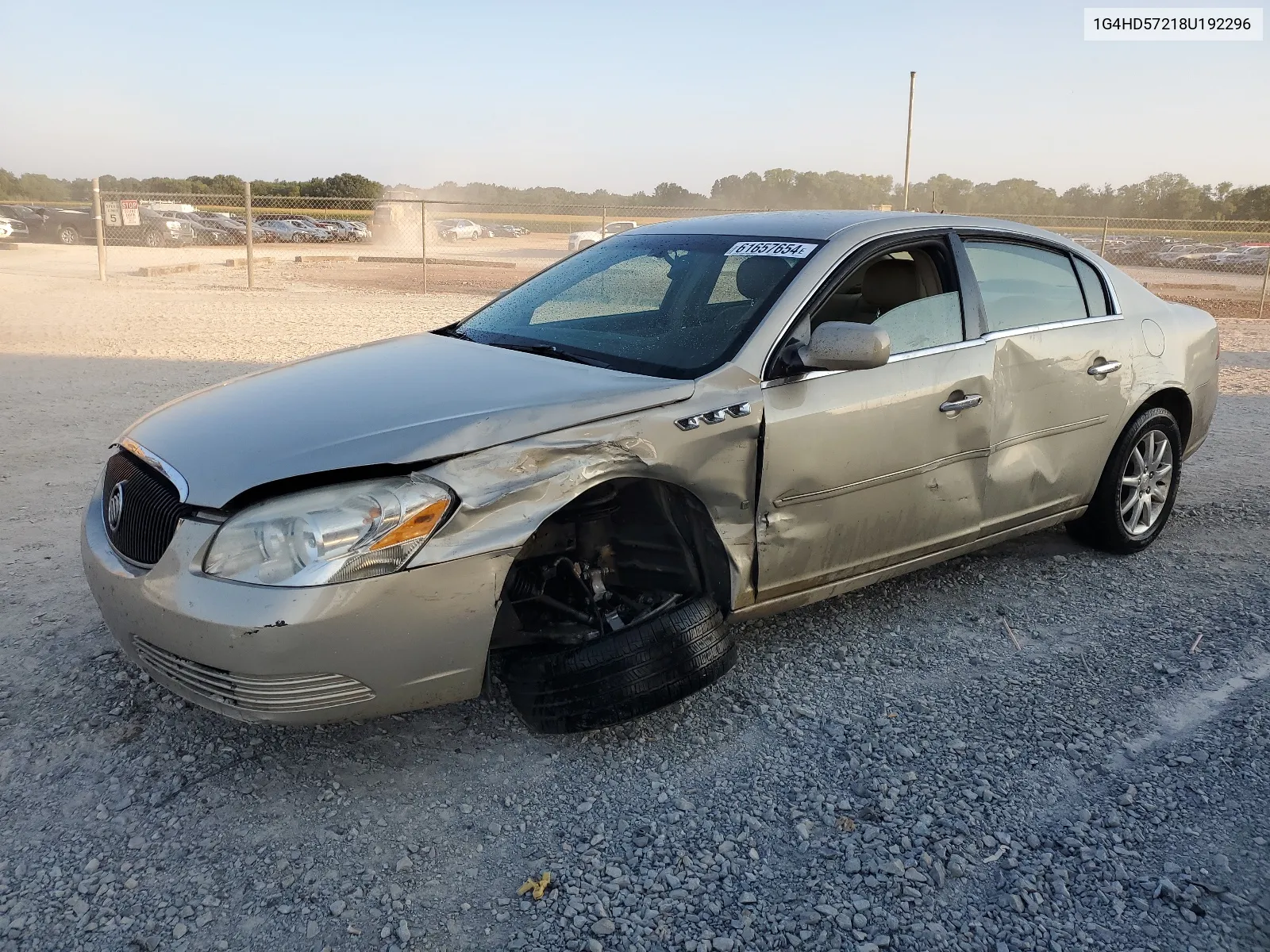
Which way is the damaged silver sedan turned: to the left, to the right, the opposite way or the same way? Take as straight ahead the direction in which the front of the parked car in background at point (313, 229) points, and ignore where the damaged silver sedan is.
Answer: to the right

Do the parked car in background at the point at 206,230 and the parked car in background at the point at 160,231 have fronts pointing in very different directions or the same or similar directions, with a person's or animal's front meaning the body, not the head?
same or similar directions

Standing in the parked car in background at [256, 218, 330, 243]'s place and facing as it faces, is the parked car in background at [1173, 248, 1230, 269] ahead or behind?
ahead

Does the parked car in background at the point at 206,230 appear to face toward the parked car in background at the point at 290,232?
no

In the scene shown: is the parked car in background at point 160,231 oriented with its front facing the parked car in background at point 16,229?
no

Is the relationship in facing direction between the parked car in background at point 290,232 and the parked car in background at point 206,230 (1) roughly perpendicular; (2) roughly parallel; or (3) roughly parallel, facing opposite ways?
roughly parallel

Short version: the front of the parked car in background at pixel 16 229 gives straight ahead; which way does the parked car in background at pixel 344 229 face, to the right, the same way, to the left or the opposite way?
the same way

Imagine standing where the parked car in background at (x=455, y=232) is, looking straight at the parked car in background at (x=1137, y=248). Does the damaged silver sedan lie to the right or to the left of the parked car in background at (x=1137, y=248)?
right

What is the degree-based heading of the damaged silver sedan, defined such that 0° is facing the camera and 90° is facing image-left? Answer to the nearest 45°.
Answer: approximately 45°

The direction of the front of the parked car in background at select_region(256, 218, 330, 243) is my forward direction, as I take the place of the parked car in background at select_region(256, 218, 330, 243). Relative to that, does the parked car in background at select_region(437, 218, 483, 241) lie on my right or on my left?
on my left

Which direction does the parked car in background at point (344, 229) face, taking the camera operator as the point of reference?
facing the viewer and to the right of the viewer

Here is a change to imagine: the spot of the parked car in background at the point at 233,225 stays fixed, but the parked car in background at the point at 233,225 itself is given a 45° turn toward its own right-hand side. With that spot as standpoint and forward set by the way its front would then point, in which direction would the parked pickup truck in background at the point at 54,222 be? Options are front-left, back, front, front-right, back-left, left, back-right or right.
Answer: front-right
